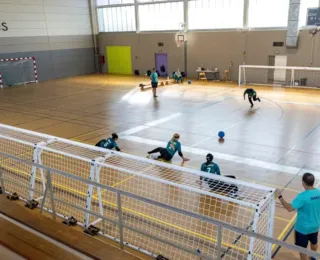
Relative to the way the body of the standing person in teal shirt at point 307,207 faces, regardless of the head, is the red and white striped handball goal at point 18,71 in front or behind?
in front

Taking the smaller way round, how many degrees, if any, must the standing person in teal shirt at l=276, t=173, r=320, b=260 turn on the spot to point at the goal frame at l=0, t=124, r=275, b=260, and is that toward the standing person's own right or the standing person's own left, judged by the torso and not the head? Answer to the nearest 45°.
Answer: approximately 45° to the standing person's own left

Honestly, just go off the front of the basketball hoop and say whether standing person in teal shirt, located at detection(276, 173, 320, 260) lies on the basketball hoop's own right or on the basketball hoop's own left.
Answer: on the basketball hoop's own left

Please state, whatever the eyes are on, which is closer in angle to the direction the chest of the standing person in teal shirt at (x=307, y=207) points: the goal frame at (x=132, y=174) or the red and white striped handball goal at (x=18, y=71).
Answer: the red and white striped handball goal

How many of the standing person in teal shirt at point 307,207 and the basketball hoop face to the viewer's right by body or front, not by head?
0

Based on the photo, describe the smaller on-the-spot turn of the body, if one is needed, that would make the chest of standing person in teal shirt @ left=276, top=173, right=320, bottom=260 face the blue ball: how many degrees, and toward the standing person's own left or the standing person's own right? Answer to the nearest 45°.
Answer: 0° — they already face it

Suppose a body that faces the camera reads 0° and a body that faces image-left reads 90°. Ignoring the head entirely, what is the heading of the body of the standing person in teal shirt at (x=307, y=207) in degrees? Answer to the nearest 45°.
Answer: approximately 135°

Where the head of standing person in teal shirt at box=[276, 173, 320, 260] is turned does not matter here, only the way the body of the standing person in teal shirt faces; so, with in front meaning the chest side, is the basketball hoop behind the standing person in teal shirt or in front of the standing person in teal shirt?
in front

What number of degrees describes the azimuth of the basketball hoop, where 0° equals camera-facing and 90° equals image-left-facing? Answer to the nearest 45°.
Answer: approximately 45°

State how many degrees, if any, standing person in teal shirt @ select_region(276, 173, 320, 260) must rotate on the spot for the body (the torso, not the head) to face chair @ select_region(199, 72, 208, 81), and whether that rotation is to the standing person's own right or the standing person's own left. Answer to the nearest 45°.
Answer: approximately 45° to the standing person's own right
